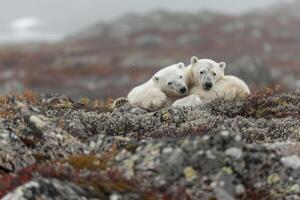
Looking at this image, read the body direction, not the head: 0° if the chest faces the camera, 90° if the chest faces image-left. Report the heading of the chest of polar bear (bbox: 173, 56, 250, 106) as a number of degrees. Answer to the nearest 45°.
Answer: approximately 45°

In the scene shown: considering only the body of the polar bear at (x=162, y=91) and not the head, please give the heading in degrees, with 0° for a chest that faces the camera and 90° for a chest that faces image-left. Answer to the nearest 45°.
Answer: approximately 315°

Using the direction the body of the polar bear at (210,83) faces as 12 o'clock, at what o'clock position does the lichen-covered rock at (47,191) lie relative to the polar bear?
The lichen-covered rock is roughly at 11 o'clock from the polar bear.
